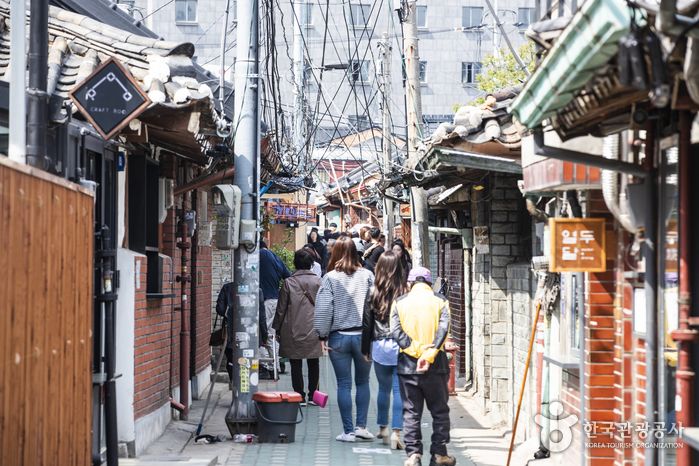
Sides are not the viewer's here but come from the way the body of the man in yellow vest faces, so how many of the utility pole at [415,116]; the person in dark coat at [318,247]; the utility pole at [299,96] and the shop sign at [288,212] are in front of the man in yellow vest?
4

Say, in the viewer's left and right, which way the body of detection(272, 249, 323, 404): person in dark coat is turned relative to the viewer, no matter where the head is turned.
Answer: facing away from the viewer

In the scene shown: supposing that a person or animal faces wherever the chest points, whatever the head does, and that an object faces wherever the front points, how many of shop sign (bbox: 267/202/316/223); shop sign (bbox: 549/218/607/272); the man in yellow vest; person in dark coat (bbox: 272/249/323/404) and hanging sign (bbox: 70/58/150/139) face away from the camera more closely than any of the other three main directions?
2

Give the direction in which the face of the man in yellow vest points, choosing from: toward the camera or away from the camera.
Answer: away from the camera

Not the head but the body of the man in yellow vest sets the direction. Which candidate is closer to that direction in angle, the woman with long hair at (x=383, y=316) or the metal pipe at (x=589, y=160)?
the woman with long hair

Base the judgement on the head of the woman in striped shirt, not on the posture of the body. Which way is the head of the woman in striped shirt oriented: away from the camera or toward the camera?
away from the camera

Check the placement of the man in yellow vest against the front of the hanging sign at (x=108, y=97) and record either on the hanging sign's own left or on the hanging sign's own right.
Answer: on the hanging sign's own left

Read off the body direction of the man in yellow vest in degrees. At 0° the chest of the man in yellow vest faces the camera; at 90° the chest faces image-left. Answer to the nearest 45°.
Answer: approximately 180°

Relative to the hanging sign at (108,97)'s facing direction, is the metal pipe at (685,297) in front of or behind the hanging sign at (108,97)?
in front

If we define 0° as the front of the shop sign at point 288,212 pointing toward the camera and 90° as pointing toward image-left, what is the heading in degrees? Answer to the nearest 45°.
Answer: approximately 0°
